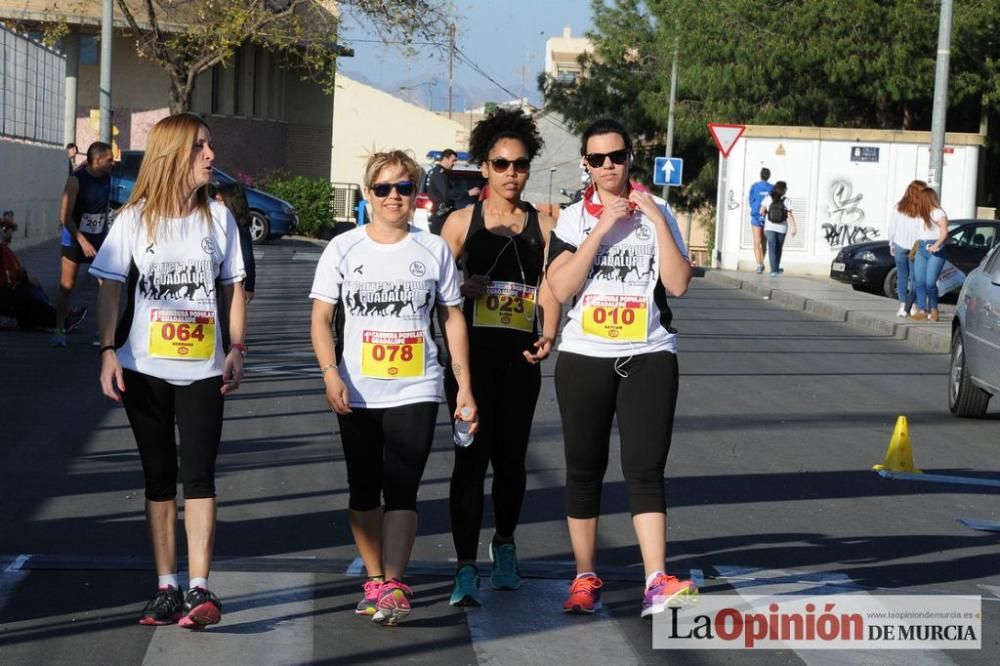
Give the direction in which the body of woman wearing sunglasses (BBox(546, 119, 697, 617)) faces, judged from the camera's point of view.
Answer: toward the camera

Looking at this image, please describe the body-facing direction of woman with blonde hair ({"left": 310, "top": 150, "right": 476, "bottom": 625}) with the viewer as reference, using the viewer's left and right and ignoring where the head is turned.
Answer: facing the viewer

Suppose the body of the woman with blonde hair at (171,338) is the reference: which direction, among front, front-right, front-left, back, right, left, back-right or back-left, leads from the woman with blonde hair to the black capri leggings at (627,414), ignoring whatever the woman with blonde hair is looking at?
left

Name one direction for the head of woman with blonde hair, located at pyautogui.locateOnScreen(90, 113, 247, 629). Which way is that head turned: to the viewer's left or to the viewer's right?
to the viewer's right

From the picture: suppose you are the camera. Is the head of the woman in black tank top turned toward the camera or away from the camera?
toward the camera

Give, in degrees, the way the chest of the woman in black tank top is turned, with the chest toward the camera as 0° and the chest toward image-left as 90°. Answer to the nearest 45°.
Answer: approximately 0°

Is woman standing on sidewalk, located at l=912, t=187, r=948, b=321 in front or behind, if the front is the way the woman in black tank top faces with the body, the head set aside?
behind

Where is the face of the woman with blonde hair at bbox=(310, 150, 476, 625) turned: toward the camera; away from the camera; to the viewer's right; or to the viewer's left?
toward the camera

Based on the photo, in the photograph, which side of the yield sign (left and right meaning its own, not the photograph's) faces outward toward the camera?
front

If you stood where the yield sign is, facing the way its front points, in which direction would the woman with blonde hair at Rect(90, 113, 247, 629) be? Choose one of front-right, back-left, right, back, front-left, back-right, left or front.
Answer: front

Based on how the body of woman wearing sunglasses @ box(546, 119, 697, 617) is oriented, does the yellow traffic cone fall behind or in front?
behind

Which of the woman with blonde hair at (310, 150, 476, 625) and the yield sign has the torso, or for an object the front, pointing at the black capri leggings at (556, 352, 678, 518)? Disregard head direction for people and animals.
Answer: the yield sign
